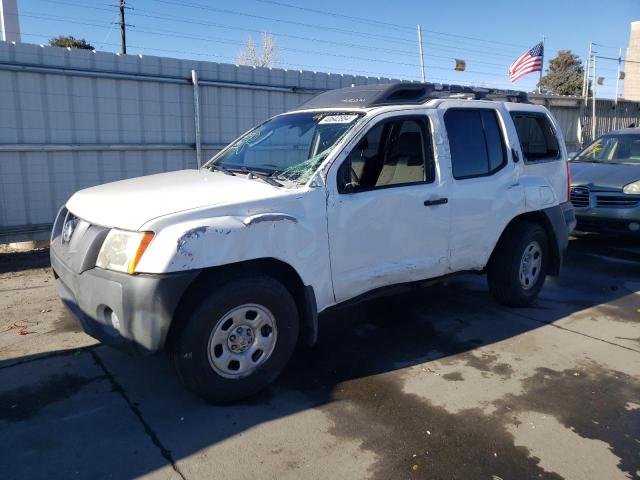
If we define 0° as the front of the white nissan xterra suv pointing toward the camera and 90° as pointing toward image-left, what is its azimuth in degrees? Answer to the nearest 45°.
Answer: approximately 45°

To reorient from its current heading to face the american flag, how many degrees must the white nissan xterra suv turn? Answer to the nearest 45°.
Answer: approximately 180°

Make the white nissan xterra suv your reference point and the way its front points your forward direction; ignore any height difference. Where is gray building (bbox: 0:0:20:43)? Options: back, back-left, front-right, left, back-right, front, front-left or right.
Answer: right
